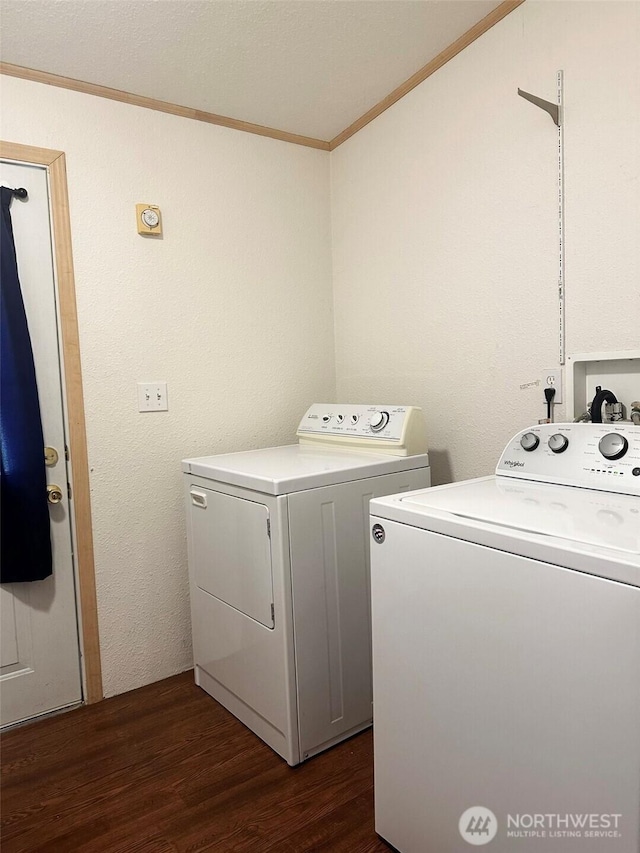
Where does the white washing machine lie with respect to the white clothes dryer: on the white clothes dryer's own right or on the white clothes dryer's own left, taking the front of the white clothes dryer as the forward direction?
on the white clothes dryer's own left

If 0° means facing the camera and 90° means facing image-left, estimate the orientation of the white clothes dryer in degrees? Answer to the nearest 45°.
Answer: approximately 45°

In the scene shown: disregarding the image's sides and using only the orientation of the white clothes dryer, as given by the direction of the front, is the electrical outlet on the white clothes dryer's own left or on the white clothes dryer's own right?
on the white clothes dryer's own left

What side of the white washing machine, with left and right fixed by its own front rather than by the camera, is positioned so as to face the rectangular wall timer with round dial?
right

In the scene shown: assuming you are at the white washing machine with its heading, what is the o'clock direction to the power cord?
The power cord is roughly at 5 o'clock from the white washing machine.

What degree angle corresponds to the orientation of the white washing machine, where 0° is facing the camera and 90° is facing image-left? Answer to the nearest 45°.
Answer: approximately 45°

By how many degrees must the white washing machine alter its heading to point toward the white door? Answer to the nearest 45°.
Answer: approximately 45° to its right
